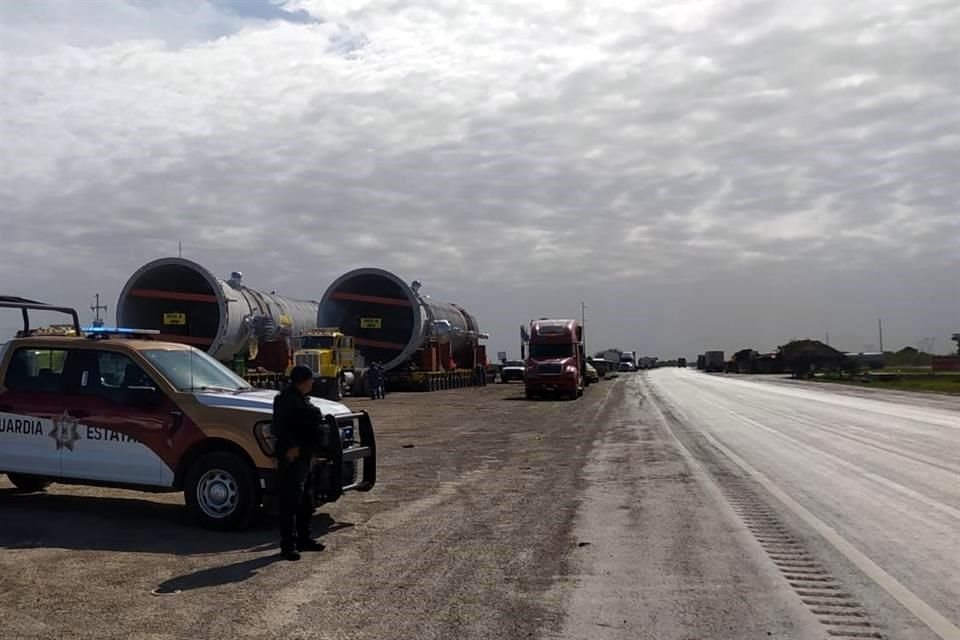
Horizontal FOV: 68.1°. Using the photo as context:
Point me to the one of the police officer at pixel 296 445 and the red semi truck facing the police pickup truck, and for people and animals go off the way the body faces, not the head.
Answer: the red semi truck

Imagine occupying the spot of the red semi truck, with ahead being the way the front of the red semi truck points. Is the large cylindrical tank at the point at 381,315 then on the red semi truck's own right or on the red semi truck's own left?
on the red semi truck's own right

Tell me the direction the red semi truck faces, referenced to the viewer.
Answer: facing the viewer

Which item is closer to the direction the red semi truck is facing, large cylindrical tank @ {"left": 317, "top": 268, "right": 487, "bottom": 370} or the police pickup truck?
the police pickup truck

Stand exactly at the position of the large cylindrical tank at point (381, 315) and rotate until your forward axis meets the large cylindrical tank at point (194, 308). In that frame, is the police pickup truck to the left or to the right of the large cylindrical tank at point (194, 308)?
left

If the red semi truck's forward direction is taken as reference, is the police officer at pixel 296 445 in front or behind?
in front
